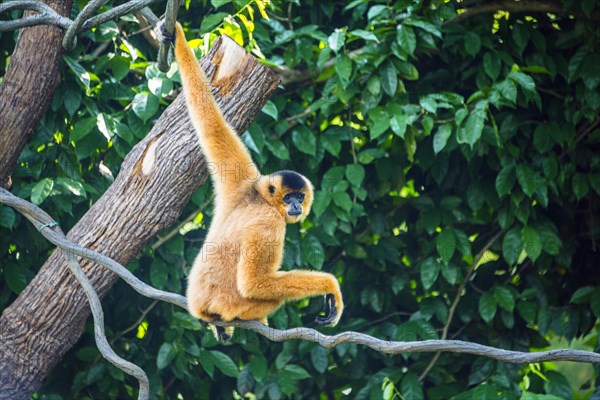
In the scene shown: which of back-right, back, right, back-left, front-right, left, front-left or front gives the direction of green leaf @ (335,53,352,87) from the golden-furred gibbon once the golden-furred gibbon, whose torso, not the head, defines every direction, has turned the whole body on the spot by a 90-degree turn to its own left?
right

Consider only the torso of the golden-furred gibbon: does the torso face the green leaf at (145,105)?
no
